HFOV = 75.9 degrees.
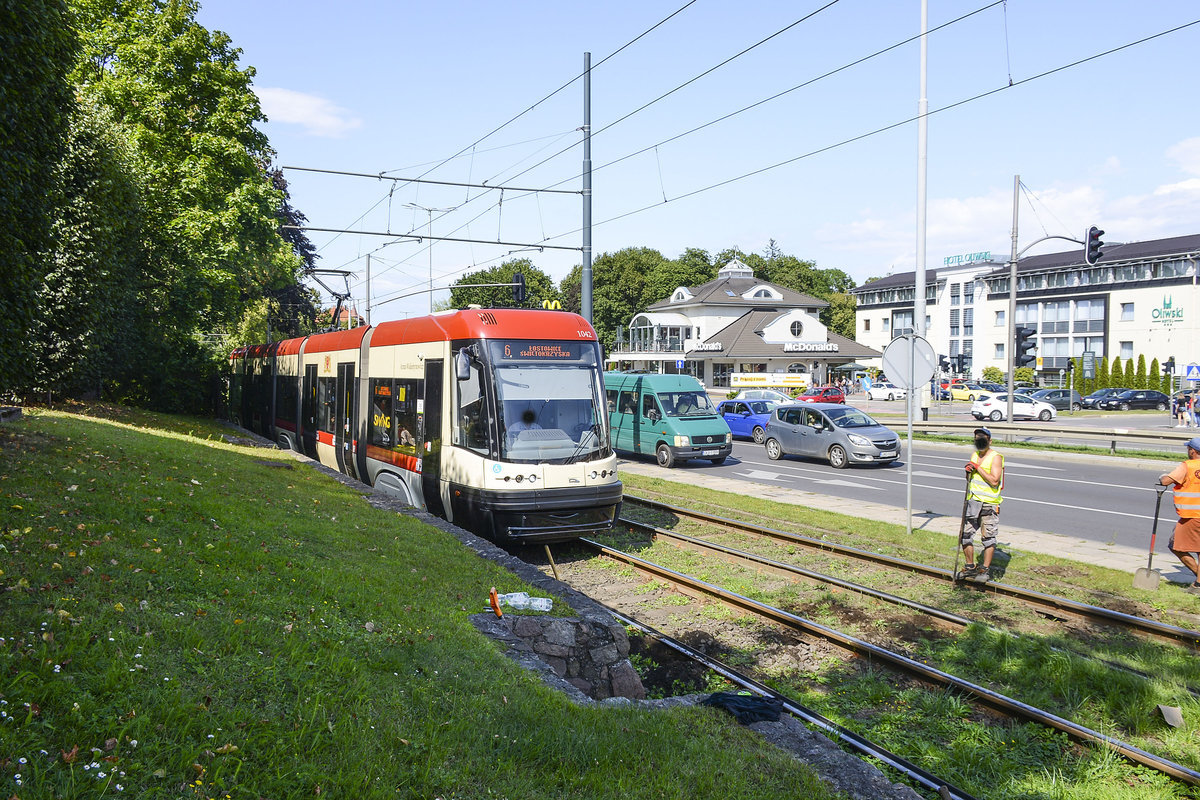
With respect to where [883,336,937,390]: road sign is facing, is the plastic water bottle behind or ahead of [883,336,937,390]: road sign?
behind

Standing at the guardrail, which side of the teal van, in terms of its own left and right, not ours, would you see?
left

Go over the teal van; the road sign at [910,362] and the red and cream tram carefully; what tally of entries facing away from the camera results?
1

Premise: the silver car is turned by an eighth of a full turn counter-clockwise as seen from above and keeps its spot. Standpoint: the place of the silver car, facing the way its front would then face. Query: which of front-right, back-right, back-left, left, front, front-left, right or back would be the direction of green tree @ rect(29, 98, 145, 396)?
back-right

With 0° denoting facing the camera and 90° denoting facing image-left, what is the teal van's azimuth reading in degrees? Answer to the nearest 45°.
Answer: approximately 315°

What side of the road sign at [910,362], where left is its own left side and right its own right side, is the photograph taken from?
back

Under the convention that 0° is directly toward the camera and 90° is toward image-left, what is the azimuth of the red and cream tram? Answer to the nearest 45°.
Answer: approximately 315°

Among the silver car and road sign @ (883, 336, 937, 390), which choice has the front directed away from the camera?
the road sign

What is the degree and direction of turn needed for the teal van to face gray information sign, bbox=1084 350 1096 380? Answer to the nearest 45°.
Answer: approximately 90° to its left

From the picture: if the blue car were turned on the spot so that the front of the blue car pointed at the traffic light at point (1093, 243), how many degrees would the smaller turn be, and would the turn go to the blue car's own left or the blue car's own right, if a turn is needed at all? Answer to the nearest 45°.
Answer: approximately 45° to the blue car's own left

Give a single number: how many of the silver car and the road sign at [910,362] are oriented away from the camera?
1

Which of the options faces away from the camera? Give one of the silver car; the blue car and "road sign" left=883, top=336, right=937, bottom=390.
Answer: the road sign

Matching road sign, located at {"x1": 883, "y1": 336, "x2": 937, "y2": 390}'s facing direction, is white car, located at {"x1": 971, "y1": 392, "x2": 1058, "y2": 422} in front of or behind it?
in front

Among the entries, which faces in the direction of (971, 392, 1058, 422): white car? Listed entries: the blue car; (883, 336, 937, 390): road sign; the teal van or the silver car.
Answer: the road sign
